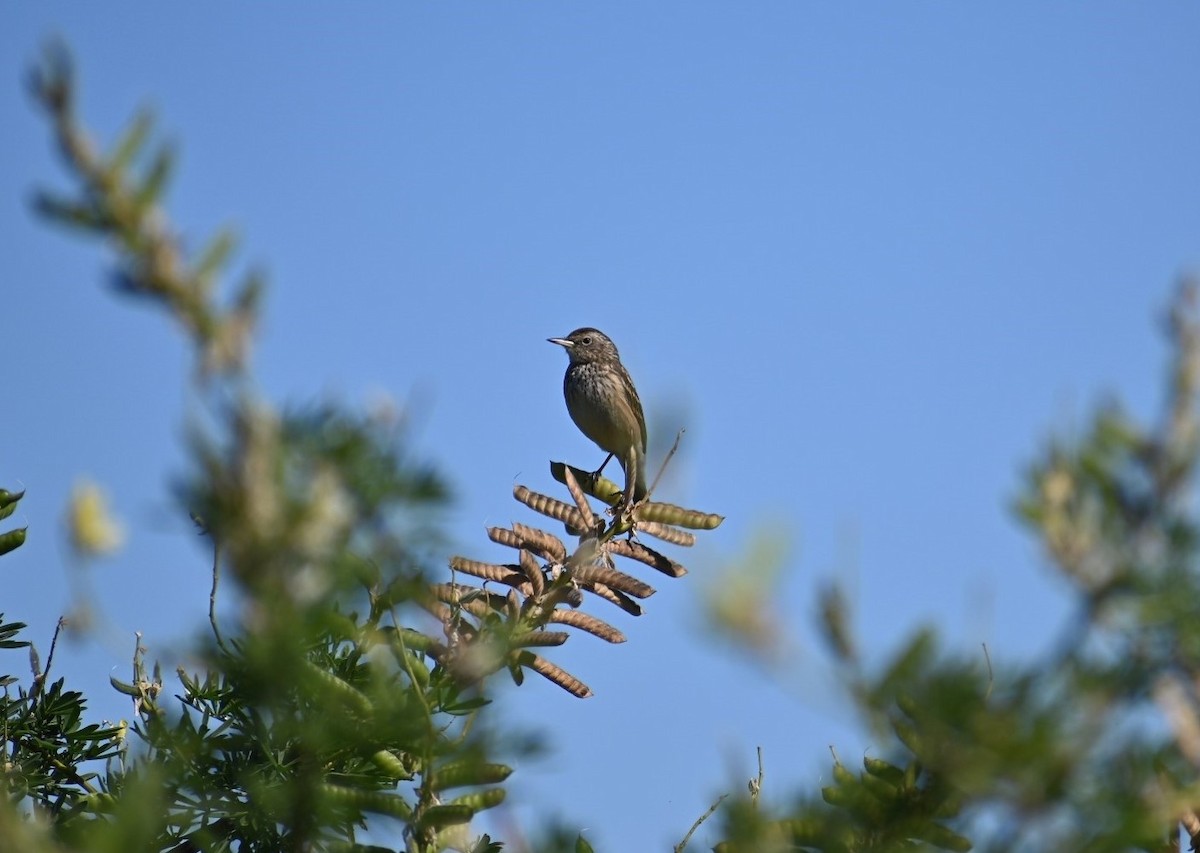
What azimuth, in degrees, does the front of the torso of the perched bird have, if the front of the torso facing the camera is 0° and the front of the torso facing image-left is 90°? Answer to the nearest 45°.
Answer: approximately 45°
